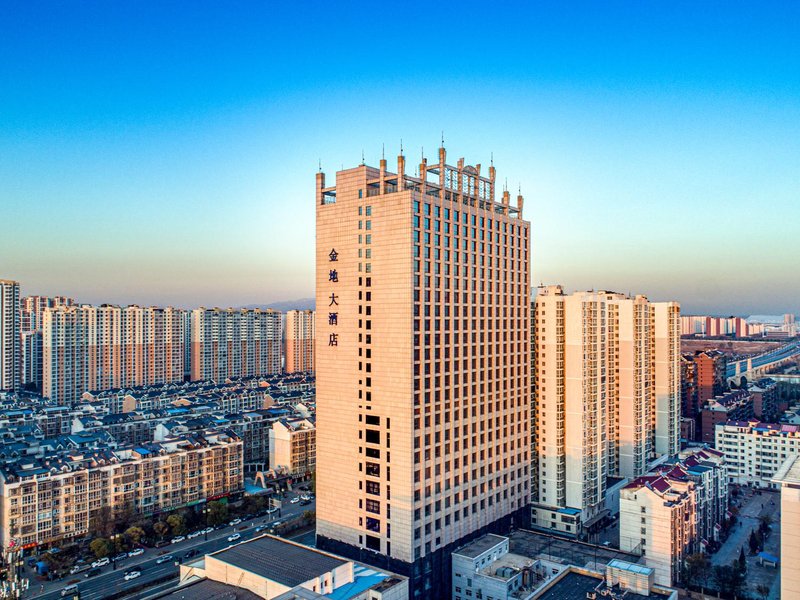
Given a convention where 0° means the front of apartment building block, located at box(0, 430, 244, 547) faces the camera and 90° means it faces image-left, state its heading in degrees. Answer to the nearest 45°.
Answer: approximately 315°

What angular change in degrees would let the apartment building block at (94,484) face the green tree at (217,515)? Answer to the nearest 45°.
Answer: approximately 45° to its left

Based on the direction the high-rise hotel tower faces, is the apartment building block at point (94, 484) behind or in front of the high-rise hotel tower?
in front

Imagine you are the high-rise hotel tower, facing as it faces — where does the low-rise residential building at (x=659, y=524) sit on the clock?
The low-rise residential building is roughly at 10 o'clock from the high-rise hotel tower.

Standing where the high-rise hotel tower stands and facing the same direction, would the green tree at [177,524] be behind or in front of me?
in front
